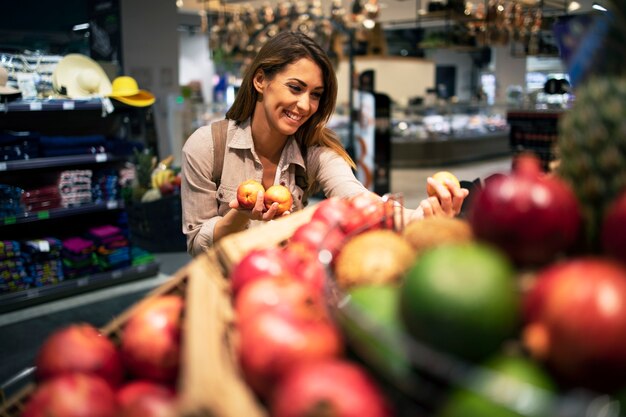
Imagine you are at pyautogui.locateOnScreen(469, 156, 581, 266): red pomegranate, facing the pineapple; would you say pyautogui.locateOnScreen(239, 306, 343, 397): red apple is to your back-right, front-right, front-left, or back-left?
back-left

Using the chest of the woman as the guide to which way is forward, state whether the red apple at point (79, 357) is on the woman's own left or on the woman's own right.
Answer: on the woman's own right

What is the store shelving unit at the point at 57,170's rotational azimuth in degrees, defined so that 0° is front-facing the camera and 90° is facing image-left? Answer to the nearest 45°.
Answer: approximately 315°

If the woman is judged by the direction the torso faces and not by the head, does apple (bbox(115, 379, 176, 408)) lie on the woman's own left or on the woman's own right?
on the woman's own right
